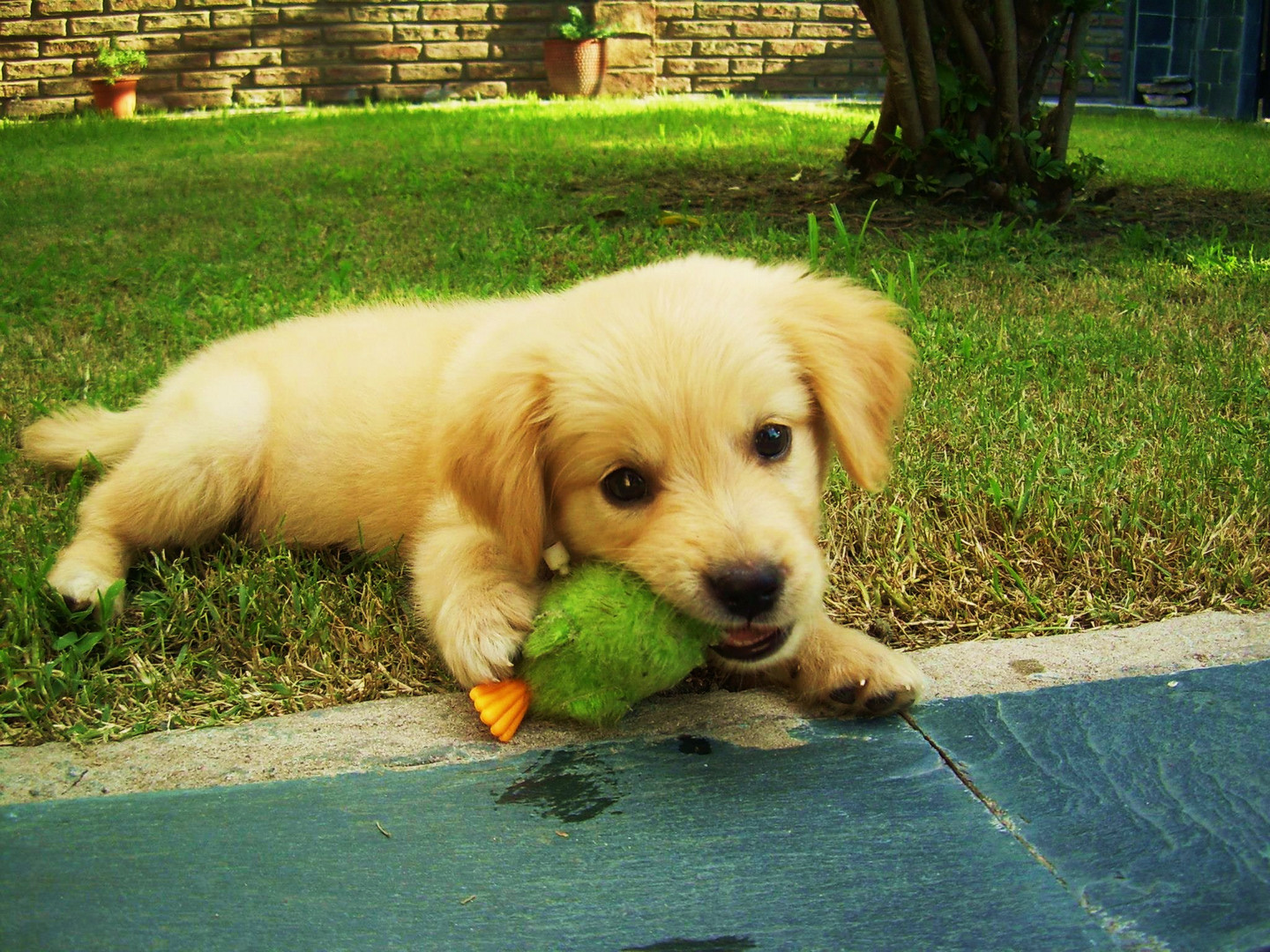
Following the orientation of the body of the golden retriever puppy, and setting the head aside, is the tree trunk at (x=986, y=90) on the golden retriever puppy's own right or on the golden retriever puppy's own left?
on the golden retriever puppy's own left

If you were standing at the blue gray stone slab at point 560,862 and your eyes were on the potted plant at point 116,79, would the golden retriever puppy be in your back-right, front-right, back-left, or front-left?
front-right

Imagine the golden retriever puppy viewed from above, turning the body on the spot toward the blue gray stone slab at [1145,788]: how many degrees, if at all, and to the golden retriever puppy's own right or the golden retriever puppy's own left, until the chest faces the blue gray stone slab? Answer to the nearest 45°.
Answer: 0° — it already faces it

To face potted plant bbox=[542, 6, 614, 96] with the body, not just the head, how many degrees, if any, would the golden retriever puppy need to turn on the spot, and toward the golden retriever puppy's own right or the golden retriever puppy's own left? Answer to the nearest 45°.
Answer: approximately 135° to the golden retriever puppy's own left

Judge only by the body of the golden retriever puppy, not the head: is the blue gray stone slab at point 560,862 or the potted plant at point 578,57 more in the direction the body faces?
the blue gray stone slab

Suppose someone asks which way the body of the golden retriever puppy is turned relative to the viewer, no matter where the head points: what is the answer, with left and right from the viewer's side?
facing the viewer and to the right of the viewer

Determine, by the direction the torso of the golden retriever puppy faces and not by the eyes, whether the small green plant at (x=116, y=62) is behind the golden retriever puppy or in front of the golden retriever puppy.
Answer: behind

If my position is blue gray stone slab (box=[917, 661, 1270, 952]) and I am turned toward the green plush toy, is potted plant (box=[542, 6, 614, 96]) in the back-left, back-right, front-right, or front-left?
front-right
